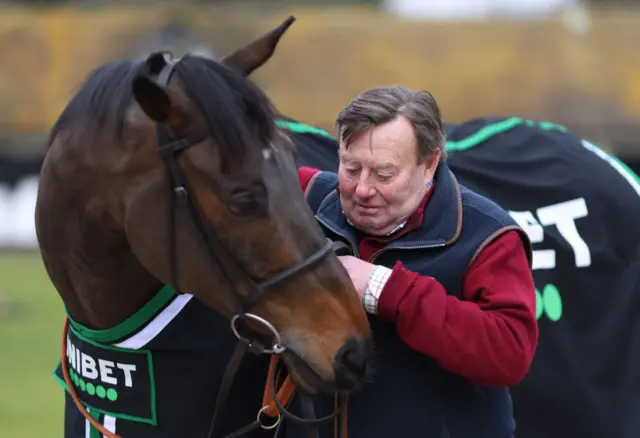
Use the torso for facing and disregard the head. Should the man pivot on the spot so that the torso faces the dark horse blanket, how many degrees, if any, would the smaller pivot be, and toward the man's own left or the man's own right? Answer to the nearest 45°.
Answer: approximately 180°

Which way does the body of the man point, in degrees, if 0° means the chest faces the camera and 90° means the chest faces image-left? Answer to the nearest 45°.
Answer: approximately 45°

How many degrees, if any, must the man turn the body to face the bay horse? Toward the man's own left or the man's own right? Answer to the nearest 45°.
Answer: approximately 45° to the man's own right
